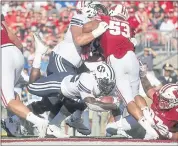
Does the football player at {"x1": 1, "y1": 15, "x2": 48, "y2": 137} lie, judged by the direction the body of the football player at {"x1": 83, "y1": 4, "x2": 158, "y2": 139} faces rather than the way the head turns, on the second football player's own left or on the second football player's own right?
on the second football player's own left

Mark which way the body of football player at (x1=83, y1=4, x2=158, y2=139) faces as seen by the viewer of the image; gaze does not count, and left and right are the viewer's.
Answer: facing away from the viewer and to the left of the viewer
